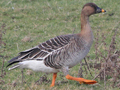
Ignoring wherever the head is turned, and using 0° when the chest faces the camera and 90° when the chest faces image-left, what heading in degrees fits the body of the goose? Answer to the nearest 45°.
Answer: approximately 270°
